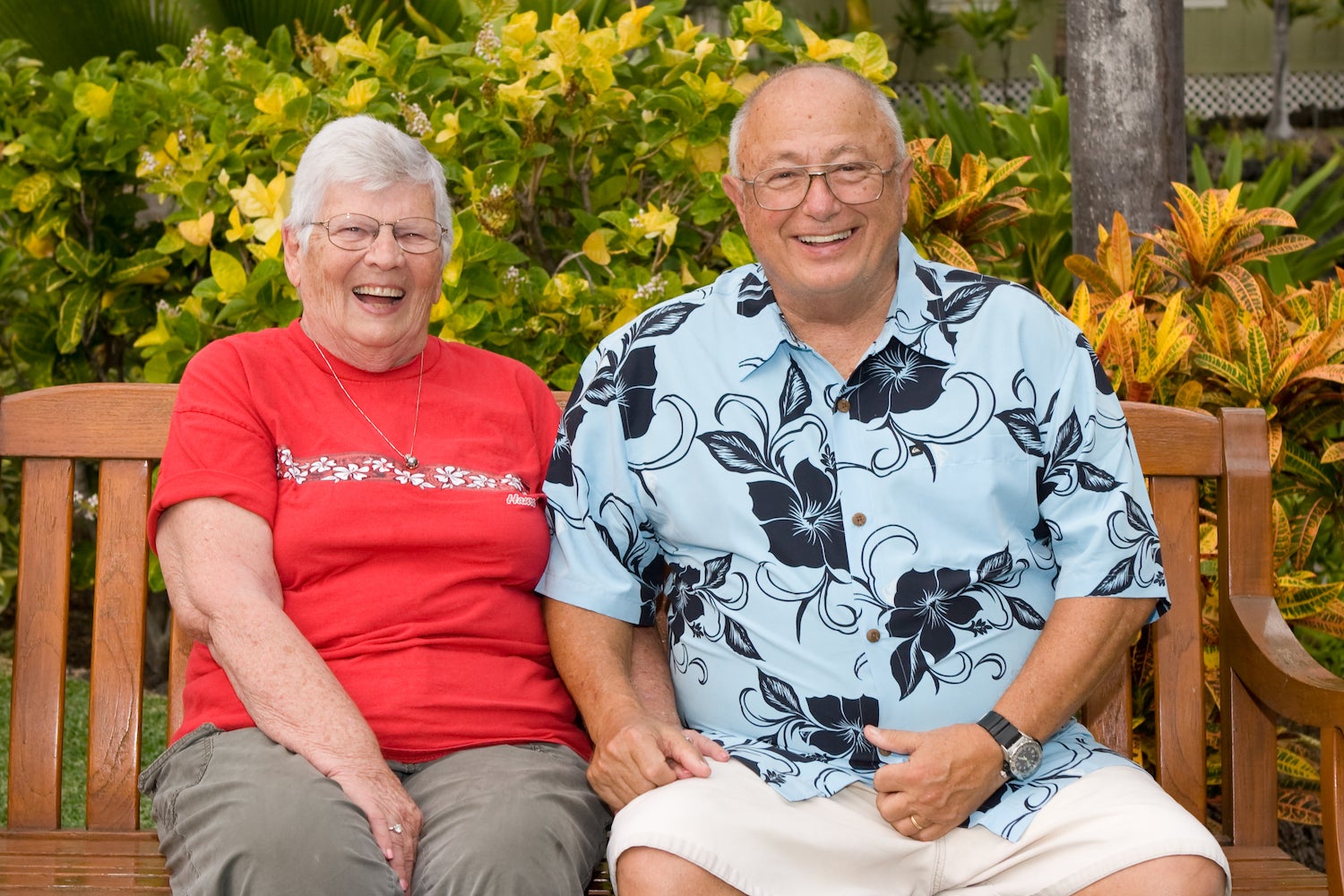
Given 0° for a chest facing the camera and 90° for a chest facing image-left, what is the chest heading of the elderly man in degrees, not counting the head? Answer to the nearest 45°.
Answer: approximately 0°

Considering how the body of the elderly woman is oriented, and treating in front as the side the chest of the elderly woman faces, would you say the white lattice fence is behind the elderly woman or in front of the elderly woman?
behind

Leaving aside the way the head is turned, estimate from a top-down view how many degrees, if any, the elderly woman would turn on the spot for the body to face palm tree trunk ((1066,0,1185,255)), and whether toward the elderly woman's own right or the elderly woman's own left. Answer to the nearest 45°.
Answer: approximately 135° to the elderly woman's own left

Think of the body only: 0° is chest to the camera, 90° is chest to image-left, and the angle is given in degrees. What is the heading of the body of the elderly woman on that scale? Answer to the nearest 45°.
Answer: approximately 0°
